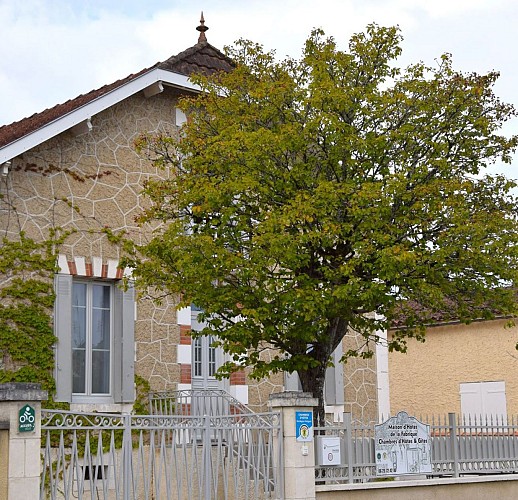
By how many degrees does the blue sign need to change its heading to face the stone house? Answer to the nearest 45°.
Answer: approximately 135° to its right

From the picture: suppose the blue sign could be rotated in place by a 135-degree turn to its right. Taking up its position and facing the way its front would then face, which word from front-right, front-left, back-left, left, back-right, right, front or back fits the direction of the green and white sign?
left

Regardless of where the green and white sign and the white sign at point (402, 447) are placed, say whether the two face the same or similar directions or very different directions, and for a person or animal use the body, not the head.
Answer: same or similar directions

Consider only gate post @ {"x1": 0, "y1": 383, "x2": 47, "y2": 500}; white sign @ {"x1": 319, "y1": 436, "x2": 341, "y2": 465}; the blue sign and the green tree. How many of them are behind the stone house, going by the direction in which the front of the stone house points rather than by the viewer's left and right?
0

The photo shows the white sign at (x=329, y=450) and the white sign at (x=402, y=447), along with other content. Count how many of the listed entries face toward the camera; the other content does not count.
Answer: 2

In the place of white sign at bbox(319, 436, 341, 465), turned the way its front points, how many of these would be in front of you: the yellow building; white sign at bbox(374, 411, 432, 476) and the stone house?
0

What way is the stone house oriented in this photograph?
toward the camera

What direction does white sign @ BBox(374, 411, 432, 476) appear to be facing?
toward the camera

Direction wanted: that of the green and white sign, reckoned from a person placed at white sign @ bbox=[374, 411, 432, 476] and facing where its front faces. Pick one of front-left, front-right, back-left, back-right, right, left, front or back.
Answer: front-right

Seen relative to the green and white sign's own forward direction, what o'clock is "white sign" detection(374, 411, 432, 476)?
The white sign is roughly at 8 o'clock from the green and white sign.

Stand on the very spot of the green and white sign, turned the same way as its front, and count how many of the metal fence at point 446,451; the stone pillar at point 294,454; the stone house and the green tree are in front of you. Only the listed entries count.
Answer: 0

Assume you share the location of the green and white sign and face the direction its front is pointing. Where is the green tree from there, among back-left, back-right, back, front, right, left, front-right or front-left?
back-left

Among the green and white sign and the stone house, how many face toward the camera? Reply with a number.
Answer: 2

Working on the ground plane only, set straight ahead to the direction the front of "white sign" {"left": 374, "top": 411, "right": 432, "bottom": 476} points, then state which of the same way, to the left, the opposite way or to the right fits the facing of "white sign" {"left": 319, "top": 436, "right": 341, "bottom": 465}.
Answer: the same way

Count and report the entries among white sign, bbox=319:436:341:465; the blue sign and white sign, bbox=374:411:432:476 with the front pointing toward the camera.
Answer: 3

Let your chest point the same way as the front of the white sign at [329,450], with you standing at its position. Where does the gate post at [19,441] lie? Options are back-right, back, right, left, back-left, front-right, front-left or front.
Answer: front-right
